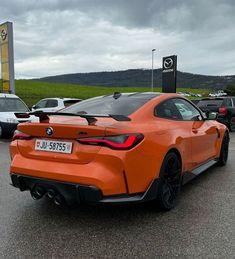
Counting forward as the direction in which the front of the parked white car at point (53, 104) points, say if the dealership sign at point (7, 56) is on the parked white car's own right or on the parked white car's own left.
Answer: on the parked white car's own right

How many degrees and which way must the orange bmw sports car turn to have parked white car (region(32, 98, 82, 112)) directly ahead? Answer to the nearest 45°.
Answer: approximately 45° to its left

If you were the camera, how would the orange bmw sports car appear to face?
facing away from the viewer and to the right of the viewer

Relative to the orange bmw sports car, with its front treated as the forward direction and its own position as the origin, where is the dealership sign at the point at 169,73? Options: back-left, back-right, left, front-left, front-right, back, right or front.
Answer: front-left

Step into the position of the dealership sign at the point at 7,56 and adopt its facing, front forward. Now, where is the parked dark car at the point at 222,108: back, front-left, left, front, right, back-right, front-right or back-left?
left
